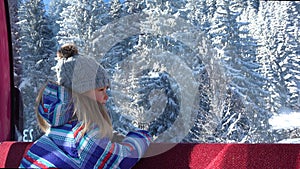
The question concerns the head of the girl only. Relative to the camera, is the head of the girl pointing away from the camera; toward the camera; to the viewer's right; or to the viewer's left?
to the viewer's right

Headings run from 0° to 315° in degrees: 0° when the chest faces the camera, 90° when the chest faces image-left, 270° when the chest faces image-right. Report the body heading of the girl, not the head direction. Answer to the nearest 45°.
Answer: approximately 225°

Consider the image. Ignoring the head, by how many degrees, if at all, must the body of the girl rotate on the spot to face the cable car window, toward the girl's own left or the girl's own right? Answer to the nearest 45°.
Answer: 0° — they already face it
